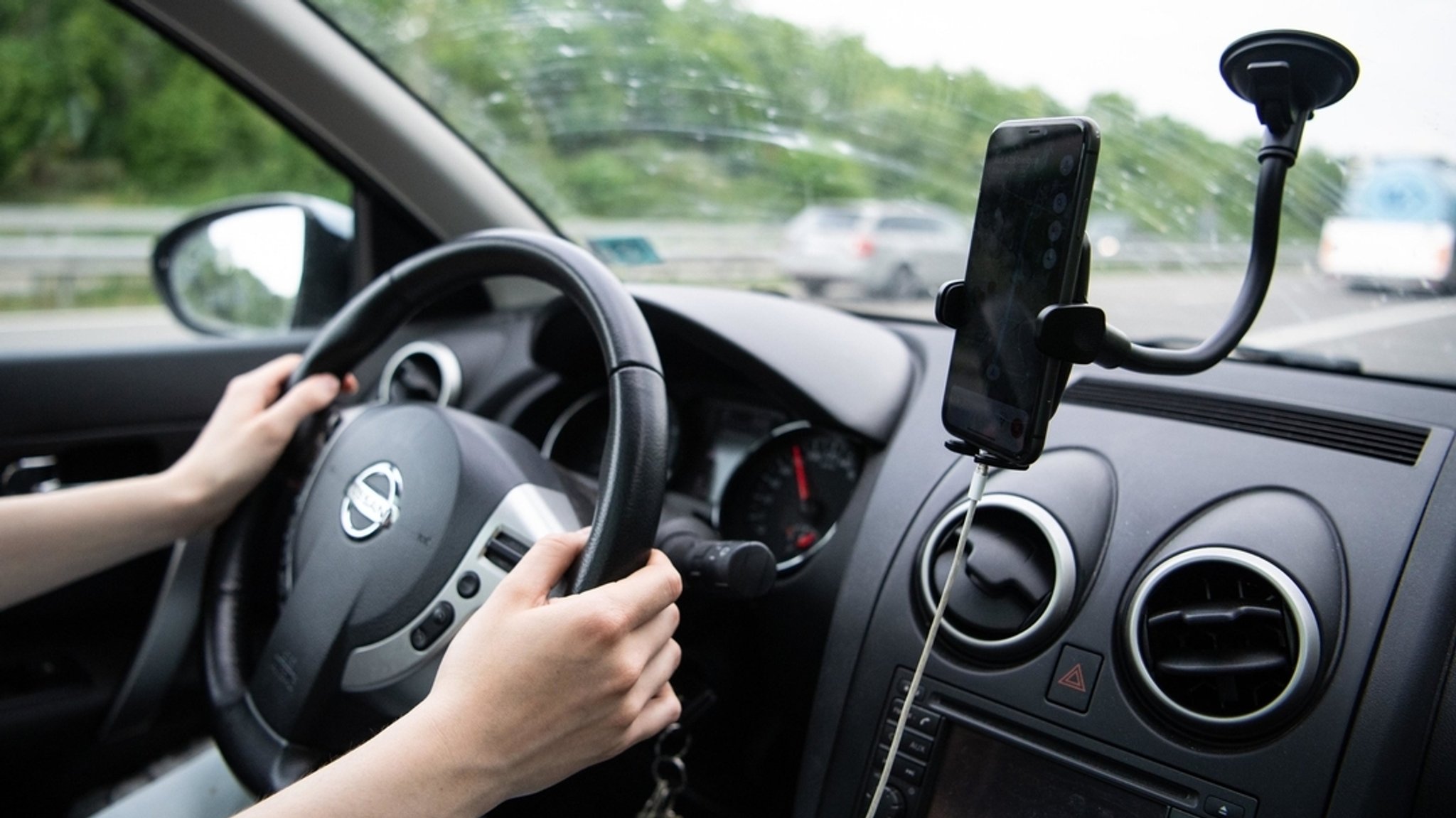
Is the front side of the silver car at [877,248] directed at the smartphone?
no

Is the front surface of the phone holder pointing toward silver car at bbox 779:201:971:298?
no

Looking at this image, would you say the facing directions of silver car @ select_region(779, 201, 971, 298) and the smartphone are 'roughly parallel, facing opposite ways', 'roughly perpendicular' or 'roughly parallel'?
roughly parallel, facing opposite ways

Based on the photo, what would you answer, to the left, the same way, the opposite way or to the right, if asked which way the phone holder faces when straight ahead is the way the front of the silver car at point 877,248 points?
the opposite way

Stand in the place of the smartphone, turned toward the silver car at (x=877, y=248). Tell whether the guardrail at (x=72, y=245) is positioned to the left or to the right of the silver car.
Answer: left

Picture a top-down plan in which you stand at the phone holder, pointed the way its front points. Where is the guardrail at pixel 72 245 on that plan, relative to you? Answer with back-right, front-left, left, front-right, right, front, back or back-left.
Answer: right

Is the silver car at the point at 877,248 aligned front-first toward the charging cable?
no

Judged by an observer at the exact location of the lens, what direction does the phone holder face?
facing the viewer and to the left of the viewer

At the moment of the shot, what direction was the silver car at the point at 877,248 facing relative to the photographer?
facing away from the viewer and to the right of the viewer

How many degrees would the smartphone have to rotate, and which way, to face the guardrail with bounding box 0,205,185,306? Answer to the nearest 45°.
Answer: approximately 90° to its right
